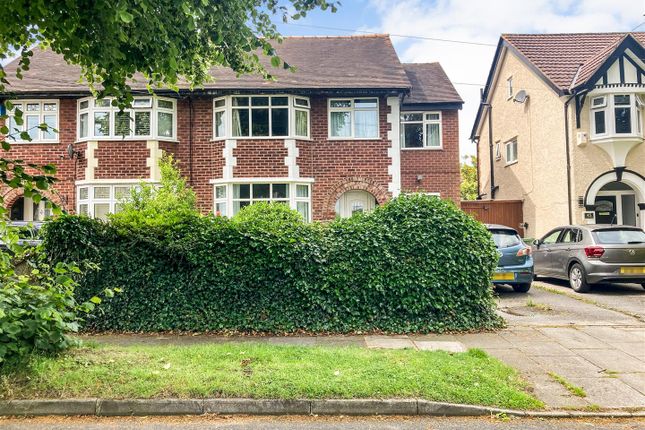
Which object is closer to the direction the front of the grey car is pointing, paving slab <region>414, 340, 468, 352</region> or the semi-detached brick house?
the semi-detached brick house

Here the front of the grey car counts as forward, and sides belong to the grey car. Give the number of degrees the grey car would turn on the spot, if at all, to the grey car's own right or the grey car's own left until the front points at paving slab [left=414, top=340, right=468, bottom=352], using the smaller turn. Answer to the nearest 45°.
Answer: approximately 135° to the grey car's own left

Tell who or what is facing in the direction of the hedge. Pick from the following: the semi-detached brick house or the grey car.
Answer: the semi-detached brick house

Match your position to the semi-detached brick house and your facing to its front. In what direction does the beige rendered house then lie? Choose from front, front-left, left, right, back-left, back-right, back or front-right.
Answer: left

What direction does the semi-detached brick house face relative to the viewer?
toward the camera

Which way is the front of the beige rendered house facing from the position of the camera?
facing the viewer and to the right of the viewer

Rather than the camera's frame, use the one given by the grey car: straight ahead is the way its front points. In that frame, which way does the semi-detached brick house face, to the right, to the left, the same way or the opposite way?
the opposite way

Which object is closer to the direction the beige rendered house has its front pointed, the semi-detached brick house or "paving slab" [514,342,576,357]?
the paving slab

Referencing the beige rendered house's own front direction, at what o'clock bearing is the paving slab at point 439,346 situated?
The paving slab is roughly at 2 o'clock from the beige rendered house.

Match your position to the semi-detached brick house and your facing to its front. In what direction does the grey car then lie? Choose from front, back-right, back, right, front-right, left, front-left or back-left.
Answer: front-left

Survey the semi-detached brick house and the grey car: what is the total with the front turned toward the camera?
1

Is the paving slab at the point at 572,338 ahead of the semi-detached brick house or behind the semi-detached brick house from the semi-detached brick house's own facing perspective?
ahead

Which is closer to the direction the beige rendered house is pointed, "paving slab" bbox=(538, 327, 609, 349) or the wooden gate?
the paving slab
